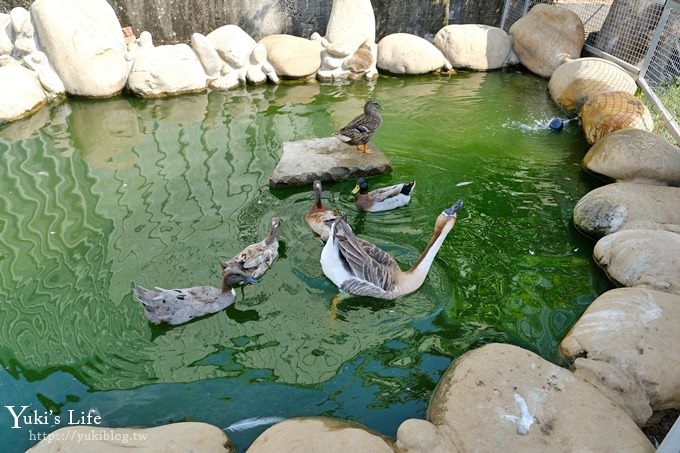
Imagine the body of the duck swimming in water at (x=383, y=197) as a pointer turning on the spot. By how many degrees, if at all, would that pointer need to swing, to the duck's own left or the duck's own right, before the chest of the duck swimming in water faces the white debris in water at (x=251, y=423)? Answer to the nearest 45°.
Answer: approximately 90° to the duck's own left

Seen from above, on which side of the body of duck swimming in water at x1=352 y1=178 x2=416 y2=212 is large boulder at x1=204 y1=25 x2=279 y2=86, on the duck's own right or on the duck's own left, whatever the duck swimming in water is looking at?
on the duck's own right

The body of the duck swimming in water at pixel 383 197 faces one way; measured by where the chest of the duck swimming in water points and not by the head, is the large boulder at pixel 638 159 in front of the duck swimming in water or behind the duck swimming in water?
behind

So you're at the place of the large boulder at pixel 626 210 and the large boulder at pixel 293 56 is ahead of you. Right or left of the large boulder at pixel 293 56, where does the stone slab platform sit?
left

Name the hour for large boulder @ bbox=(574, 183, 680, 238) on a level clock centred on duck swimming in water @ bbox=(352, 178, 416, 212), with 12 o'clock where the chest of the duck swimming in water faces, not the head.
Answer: The large boulder is roughly at 6 o'clock from the duck swimming in water.

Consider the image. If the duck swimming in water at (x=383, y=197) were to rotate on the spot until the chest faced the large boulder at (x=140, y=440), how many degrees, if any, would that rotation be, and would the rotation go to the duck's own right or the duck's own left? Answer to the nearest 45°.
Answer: approximately 90° to the duck's own left

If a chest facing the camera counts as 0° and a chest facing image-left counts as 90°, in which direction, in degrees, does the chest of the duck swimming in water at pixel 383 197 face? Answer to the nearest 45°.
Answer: approximately 90°
